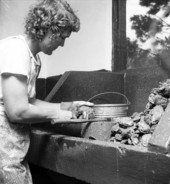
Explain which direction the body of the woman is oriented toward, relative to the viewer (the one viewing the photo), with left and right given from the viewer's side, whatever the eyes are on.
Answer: facing to the right of the viewer

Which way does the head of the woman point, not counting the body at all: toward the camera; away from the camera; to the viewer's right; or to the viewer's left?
to the viewer's right

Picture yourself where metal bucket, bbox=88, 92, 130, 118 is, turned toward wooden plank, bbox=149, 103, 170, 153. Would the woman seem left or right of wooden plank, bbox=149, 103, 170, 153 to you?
right

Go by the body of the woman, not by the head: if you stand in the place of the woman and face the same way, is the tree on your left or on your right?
on your left

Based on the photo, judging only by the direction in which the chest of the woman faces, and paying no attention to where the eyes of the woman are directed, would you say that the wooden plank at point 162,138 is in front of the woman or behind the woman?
in front

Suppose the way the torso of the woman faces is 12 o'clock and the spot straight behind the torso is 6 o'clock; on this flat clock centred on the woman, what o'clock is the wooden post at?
The wooden post is roughly at 10 o'clock from the woman.

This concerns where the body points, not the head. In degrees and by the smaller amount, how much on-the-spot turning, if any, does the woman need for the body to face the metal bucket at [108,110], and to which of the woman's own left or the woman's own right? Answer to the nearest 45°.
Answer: approximately 45° to the woman's own left
